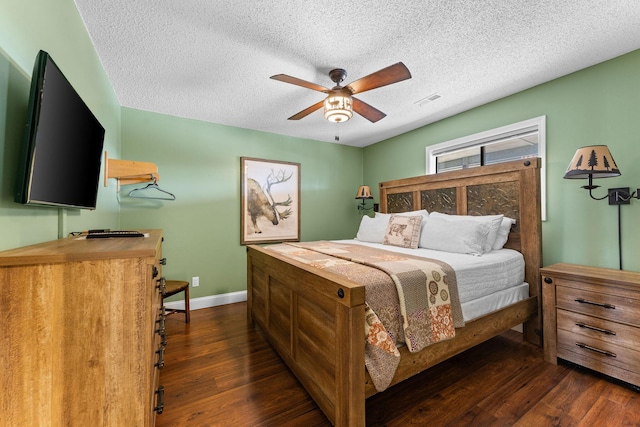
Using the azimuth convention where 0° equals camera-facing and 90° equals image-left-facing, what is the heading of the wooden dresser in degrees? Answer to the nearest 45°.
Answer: approximately 270°

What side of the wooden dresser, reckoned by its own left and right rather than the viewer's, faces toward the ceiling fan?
front

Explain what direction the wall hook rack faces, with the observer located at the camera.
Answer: facing to the right of the viewer

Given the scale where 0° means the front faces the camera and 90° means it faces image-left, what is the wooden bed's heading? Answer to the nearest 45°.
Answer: approximately 45°

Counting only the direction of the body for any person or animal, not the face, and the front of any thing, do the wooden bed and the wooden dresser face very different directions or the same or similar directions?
very different directions

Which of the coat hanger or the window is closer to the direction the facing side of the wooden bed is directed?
the coat hanger

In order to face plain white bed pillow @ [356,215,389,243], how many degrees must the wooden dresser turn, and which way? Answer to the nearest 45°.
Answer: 0° — it already faces it

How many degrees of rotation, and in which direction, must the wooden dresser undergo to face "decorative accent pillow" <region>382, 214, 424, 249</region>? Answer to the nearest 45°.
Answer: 0° — it already faces it

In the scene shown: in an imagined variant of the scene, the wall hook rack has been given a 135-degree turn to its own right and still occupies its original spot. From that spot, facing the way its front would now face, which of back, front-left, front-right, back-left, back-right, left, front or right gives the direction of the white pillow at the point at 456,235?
left

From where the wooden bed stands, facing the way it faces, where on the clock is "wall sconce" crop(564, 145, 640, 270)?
The wall sconce is roughly at 7 o'clock from the wooden bed.

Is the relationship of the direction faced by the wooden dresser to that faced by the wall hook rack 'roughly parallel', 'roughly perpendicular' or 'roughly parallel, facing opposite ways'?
roughly parallel

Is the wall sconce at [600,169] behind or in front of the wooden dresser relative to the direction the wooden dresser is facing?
in front

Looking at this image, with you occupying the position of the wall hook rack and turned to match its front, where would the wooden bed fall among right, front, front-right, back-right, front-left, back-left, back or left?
front-right
